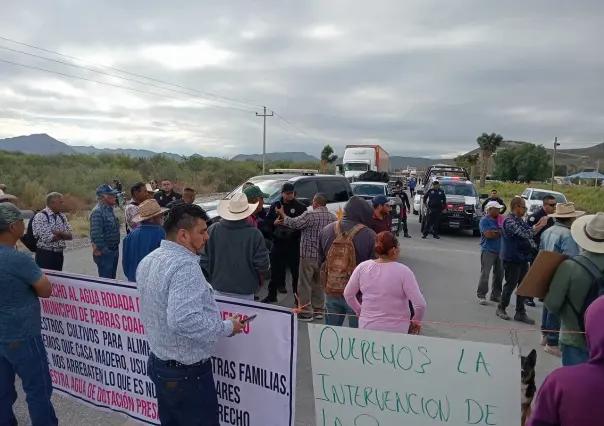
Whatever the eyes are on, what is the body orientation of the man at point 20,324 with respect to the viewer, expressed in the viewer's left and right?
facing away from the viewer and to the right of the viewer

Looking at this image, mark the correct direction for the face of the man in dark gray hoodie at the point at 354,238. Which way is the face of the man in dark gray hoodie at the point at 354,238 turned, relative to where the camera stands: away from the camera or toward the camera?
away from the camera

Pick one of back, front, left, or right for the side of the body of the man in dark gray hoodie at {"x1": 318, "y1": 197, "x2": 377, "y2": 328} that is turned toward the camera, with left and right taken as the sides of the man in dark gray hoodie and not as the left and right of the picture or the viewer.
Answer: back

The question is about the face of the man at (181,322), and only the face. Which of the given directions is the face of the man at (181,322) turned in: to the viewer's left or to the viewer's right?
to the viewer's right

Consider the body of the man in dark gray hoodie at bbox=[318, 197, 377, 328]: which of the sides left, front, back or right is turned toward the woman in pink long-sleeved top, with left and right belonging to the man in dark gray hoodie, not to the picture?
right

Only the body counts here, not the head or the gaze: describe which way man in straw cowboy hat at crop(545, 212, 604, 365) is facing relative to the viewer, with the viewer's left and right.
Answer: facing away from the viewer and to the left of the viewer

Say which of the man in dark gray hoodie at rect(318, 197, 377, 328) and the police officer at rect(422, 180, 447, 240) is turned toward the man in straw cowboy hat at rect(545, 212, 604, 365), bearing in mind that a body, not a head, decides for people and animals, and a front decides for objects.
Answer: the police officer

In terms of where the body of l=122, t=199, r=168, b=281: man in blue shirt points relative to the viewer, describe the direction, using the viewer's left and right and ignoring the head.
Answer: facing away from the viewer and to the right of the viewer
